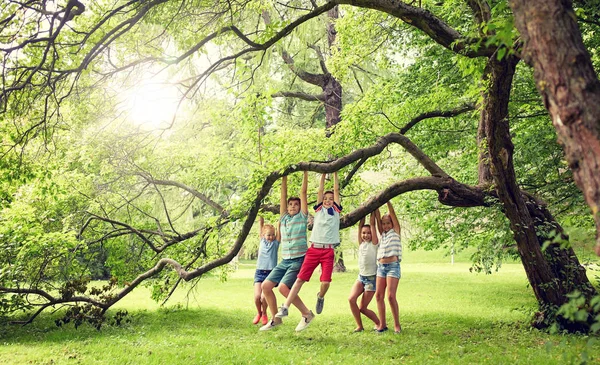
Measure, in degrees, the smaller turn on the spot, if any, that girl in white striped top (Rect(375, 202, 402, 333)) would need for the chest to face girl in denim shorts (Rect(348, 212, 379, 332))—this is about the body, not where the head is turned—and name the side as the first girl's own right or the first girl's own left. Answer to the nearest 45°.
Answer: approximately 90° to the first girl's own right

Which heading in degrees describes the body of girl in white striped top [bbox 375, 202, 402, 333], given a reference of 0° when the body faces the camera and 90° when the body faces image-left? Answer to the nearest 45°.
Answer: approximately 45°

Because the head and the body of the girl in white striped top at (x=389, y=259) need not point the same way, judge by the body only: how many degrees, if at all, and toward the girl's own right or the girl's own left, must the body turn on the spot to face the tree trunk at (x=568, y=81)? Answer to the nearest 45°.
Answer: approximately 45° to the girl's own left
